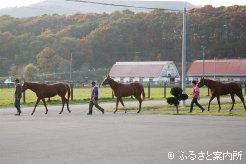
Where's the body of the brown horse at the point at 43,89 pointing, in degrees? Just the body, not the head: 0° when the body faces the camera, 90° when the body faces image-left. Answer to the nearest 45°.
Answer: approximately 90°
